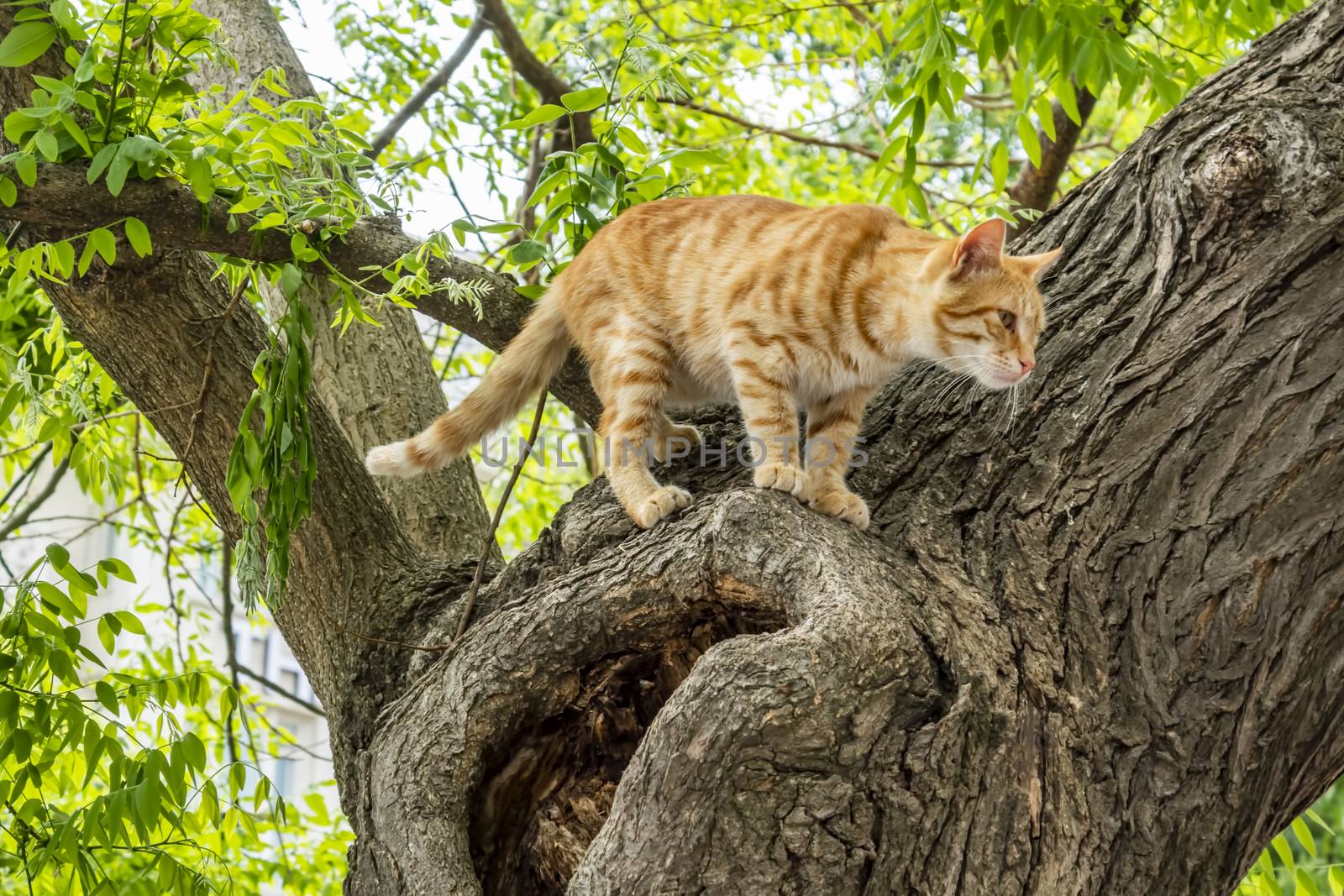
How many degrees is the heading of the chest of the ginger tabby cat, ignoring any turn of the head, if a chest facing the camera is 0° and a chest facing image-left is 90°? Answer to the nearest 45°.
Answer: approximately 270°
